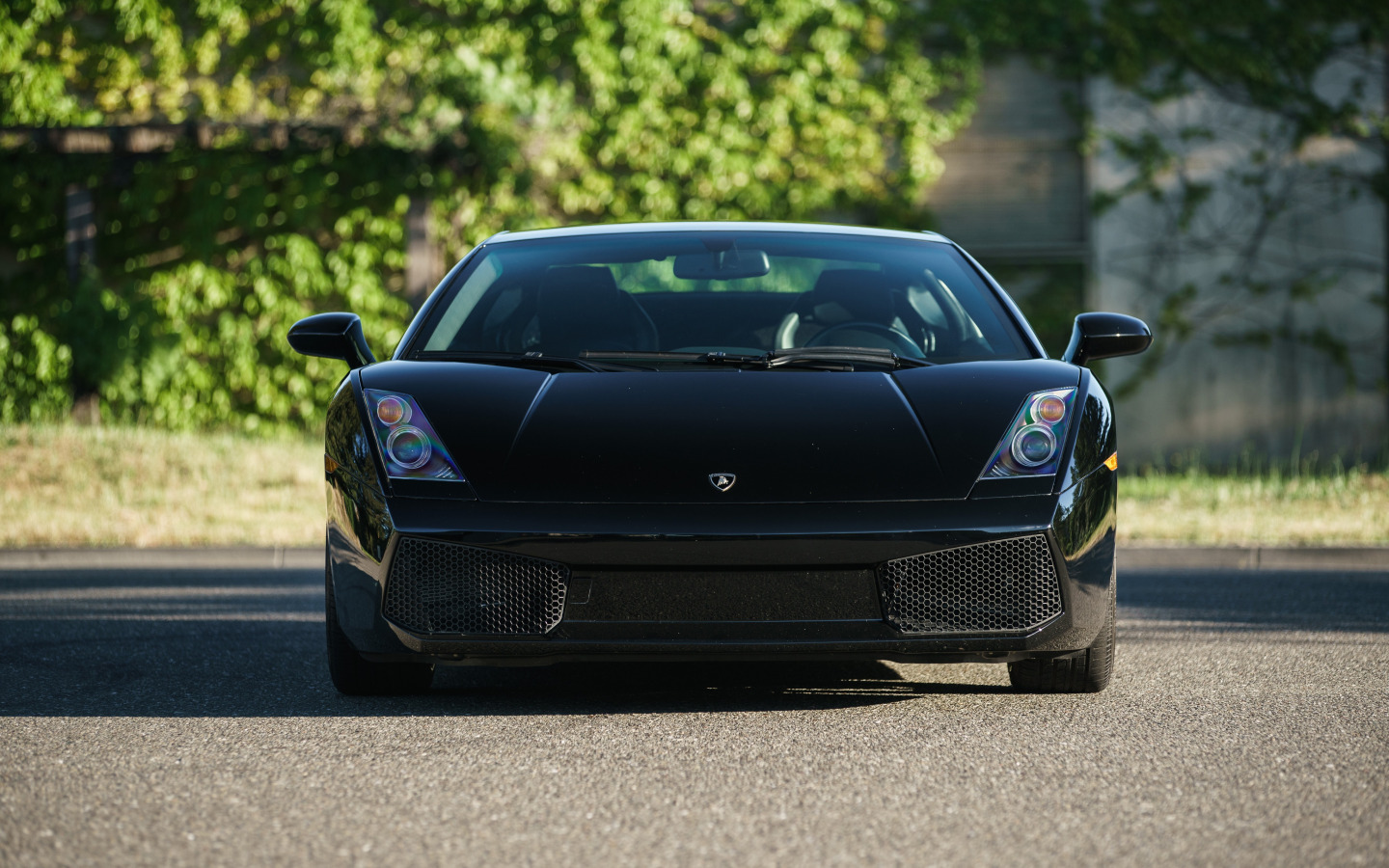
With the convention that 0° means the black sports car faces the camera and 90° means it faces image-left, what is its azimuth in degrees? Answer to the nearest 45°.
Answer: approximately 0°
